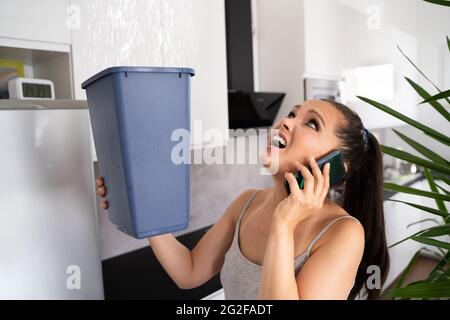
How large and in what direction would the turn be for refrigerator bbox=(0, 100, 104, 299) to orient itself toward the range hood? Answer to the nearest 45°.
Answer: approximately 135° to its left

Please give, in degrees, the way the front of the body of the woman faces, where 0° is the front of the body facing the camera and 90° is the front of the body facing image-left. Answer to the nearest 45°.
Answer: approximately 45°

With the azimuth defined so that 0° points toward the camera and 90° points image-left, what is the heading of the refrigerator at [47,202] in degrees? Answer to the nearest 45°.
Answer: approximately 0°
